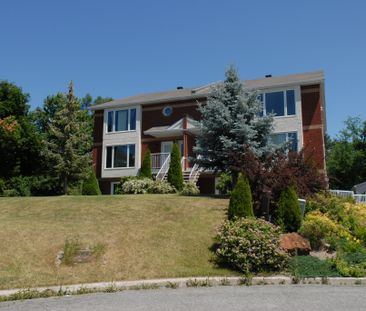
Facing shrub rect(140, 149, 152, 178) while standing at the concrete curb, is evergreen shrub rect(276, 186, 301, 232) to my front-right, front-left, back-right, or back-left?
front-right

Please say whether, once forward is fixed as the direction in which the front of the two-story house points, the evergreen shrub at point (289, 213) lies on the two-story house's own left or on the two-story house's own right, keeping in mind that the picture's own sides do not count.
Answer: on the two-story house's own left

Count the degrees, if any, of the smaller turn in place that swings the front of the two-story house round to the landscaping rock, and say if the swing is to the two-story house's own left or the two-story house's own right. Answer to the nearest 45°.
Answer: approximately 45° to the two-story house's own left

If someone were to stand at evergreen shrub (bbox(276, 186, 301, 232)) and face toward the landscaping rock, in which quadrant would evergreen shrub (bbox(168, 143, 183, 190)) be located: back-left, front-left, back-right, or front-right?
back-right

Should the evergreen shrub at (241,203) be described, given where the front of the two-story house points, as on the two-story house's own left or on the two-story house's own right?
on the two-story house's own left

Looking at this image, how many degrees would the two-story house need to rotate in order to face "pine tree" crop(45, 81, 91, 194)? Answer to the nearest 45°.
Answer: approximately 45° to its right

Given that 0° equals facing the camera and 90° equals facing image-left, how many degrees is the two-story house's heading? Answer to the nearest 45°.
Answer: approximately 45°

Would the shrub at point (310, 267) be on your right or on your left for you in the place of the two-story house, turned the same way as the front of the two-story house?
on your left

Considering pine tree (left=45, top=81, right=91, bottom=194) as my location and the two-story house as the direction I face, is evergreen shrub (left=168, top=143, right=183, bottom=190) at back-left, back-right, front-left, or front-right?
front-right

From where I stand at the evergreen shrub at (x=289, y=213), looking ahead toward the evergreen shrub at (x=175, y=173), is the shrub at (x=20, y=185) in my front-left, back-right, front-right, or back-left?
front-left
